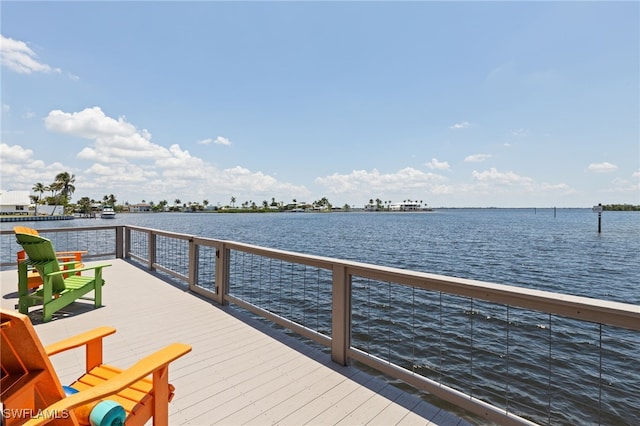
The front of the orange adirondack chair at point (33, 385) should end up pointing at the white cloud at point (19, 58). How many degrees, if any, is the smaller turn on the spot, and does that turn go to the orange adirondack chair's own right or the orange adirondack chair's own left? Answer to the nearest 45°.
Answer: approximately 45° to the orange adirondack chair's own left

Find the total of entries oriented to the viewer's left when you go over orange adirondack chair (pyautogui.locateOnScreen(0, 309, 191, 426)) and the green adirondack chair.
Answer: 0

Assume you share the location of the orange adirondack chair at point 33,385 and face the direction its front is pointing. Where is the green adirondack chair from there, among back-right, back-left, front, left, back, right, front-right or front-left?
front-left

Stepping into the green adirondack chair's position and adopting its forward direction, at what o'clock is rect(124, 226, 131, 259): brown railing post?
The brown railing post is roughly at 11 o'clock from the green adirondack chair.

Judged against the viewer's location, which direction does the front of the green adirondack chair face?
facing away from the viewer and to the right of the viewer

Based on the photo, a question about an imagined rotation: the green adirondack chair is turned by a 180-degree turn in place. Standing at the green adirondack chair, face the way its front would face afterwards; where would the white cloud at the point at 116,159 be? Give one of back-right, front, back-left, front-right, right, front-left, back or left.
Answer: back-right

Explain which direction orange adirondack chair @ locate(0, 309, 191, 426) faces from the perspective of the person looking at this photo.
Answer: facing away from the viewer and to the right of the viewer
